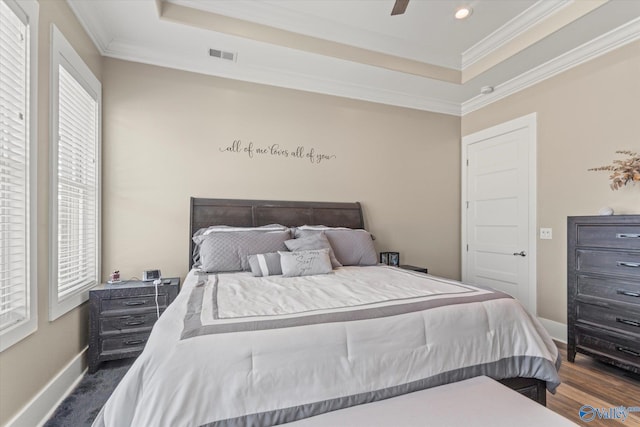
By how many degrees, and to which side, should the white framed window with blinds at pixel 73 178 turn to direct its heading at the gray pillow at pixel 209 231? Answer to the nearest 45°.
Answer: approximately 45° to its left

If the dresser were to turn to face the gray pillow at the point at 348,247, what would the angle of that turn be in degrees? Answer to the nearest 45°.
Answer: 0° — it already faces it

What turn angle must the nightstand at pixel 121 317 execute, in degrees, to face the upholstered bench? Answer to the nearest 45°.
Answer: approximately 45° to its left

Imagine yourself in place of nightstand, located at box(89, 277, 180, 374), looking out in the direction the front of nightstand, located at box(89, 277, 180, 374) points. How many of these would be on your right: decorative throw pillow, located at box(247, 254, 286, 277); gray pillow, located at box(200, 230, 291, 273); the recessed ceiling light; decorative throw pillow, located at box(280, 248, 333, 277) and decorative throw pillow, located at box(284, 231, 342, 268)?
0

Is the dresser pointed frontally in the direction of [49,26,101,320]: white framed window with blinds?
yes

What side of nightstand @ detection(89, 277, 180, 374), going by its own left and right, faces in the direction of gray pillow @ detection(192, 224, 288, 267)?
left

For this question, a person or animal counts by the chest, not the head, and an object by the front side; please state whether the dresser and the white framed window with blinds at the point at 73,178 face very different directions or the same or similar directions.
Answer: very different directions

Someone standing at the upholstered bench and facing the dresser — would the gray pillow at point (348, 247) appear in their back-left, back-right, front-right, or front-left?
front-left

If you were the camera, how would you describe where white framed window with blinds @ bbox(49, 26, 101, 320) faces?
facing the viewer and to the right of the viewer

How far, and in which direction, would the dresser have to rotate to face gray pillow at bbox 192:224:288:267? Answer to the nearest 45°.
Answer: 0° — it already faces it

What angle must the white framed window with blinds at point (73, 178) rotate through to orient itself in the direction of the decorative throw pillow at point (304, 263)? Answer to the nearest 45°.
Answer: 0° — it already faces it

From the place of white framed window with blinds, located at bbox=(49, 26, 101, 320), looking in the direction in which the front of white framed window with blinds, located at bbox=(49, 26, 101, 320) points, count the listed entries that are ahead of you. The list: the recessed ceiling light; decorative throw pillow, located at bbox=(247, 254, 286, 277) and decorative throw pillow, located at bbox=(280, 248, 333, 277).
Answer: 3

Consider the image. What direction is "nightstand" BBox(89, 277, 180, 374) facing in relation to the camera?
toward the camera

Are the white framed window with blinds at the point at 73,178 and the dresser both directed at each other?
yes

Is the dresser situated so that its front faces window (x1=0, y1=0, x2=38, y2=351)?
yes
